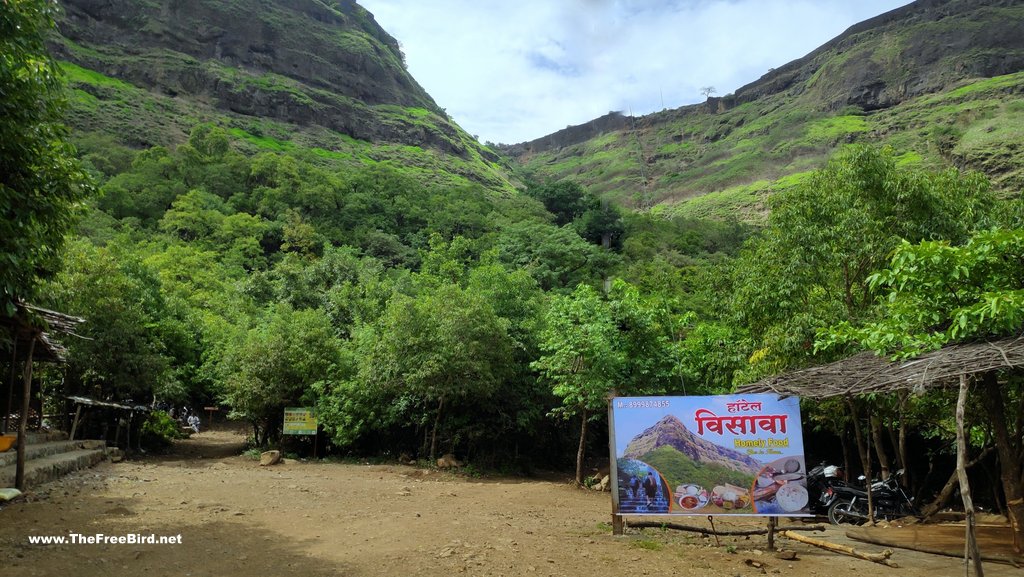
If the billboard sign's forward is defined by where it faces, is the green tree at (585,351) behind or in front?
behind

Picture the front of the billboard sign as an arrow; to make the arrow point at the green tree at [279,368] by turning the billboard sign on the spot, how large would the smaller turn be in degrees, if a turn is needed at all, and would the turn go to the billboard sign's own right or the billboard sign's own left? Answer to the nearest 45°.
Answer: approximately 135° to the billboard sign's own right

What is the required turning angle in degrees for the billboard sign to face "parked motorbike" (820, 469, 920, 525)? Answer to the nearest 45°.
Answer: approximately 135° to its left

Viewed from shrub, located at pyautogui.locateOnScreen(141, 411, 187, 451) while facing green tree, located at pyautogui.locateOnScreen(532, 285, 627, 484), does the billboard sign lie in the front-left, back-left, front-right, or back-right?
front-right

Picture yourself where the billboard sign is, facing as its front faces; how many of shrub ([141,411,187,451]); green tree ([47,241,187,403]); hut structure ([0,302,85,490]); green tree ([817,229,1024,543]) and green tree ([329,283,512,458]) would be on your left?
1

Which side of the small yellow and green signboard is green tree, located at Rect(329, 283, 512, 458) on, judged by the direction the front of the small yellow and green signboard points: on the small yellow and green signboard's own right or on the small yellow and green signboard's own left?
on the small yellow and green signboard's own left

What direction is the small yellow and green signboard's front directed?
toward the camera

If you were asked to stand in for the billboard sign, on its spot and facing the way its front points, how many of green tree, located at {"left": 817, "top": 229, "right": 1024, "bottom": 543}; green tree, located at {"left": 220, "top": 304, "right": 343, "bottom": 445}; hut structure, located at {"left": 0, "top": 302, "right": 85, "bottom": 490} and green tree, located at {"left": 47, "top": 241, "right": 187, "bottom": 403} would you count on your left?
1

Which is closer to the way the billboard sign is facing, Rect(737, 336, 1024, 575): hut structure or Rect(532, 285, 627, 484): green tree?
the hut structure

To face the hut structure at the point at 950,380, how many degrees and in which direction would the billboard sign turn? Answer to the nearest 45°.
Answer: approximately 90° to its left

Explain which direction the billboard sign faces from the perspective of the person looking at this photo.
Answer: facing the viewer

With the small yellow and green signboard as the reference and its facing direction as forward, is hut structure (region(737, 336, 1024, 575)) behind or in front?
in front

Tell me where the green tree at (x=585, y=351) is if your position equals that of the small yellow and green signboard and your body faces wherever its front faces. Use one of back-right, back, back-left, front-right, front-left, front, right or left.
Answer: front-left

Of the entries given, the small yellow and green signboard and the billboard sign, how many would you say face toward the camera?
2
